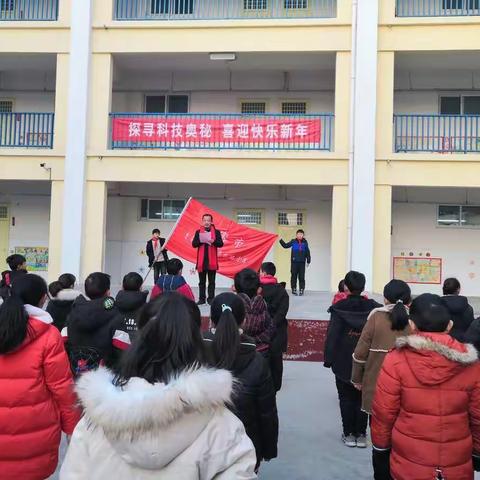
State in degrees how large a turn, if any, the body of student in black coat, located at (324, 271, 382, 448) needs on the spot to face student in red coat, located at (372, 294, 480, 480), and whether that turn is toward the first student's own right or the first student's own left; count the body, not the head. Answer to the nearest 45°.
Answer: approximately 180°

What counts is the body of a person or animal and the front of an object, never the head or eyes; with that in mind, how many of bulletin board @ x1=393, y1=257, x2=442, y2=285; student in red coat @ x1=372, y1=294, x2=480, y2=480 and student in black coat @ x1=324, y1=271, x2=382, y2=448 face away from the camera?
2

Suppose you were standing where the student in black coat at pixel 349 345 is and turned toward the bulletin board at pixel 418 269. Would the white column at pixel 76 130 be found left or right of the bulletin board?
left

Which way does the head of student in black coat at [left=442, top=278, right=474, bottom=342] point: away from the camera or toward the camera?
away from the camera

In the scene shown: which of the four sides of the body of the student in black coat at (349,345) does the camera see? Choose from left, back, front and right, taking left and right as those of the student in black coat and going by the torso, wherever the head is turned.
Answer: back

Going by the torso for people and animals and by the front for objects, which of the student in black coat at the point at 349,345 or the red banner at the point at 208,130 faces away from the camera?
the student in black coat

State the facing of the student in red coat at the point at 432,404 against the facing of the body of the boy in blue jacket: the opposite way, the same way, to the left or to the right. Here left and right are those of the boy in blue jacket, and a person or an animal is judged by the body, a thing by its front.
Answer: the opposite way

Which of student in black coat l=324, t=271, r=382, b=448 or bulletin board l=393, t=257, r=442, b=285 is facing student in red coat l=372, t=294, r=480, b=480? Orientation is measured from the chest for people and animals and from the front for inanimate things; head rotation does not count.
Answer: the bulletin board

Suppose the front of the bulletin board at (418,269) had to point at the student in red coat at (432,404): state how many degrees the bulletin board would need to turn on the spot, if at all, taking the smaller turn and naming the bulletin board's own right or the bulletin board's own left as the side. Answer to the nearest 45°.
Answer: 0° — it already faces them

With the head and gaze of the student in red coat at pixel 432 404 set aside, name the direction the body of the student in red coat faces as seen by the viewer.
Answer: away from the camera

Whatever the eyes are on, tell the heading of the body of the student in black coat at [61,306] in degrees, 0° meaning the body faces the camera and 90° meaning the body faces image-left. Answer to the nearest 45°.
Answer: approximately 225°

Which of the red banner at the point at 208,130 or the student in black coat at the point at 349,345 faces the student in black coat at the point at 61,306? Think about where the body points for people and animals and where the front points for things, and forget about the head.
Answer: the red banner

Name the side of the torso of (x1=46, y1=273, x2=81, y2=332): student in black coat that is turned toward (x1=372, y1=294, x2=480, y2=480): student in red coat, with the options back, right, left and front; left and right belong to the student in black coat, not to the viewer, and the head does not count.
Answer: right
